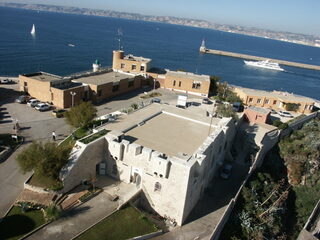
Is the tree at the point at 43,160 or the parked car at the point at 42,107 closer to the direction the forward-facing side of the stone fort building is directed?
the tree

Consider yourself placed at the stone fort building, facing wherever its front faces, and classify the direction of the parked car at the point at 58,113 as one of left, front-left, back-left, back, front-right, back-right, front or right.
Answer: right

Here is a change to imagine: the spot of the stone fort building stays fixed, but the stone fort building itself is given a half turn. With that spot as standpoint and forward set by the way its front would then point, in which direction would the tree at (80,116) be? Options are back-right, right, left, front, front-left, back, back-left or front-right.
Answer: left

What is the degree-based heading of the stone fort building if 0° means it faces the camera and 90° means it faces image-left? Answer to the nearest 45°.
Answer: approximately 45°

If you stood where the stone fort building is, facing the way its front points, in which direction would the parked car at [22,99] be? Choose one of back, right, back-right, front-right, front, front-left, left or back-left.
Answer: right

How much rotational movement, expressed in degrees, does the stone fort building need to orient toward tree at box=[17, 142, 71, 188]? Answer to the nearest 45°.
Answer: approximately 45° to its right

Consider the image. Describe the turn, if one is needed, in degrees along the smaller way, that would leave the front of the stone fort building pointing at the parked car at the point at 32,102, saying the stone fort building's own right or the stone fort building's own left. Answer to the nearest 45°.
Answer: approximately 90° to the stone fort building's own right

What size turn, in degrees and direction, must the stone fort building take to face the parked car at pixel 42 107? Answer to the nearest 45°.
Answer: approximately 90° to its right

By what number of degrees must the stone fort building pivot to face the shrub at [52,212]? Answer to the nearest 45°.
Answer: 0° — it already faces it
